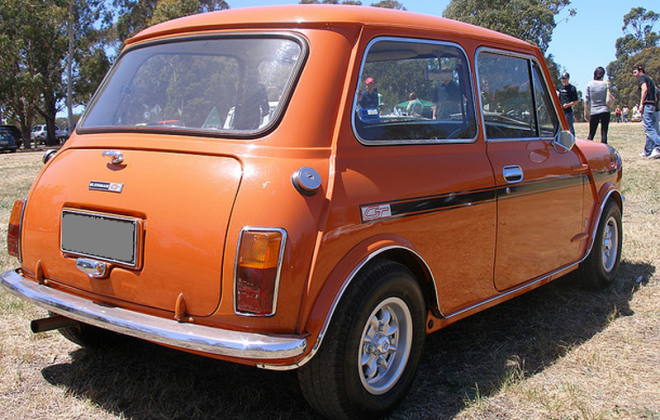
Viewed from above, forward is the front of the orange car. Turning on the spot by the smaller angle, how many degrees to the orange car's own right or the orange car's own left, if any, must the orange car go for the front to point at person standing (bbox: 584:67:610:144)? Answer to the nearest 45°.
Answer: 0° — it already faces them

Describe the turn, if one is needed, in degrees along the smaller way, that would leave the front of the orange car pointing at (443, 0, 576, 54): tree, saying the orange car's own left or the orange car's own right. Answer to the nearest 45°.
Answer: approximately 45° to the orange car's own left

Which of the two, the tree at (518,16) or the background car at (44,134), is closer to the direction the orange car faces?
the tree

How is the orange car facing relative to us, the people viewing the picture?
facing away from the viewer and to the right of the viewer

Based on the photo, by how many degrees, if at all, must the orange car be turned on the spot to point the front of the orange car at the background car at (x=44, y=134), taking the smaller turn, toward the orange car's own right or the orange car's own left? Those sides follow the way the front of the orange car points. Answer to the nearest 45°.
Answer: approximately 90° to the orange car's own left

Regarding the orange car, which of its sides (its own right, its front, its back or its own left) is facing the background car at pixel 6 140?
left

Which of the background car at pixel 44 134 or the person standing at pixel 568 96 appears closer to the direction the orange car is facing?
the person standing

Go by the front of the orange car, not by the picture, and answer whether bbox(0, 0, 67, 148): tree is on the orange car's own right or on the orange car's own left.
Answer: on the orange car's own left
